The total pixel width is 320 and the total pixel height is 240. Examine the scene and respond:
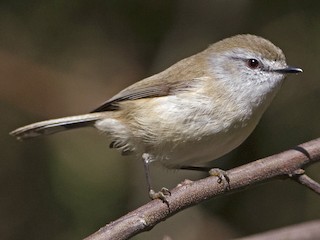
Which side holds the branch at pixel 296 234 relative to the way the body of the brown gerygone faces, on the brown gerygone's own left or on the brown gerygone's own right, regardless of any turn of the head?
on the brown gerygone's own right

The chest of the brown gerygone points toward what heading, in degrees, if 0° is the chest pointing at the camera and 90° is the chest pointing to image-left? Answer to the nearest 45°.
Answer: approximately 270°
